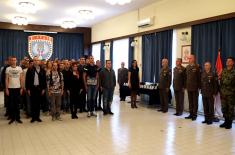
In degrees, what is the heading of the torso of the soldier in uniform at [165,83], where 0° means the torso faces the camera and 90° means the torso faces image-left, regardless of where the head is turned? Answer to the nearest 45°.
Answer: approximately 45°

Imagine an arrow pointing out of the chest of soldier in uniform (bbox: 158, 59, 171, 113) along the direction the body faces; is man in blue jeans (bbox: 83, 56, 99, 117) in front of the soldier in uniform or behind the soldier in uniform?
in front

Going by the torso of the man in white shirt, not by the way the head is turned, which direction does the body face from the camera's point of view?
toward the camera

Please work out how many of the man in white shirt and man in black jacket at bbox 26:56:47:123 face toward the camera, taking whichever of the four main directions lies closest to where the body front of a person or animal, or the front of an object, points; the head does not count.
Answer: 2

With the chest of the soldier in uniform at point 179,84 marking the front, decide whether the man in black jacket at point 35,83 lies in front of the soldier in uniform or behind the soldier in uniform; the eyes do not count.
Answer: in front

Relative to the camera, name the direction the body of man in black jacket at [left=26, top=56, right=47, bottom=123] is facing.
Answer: toward the camera

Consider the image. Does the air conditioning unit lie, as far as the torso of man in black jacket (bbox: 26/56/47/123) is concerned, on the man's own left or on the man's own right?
on the man's own left
